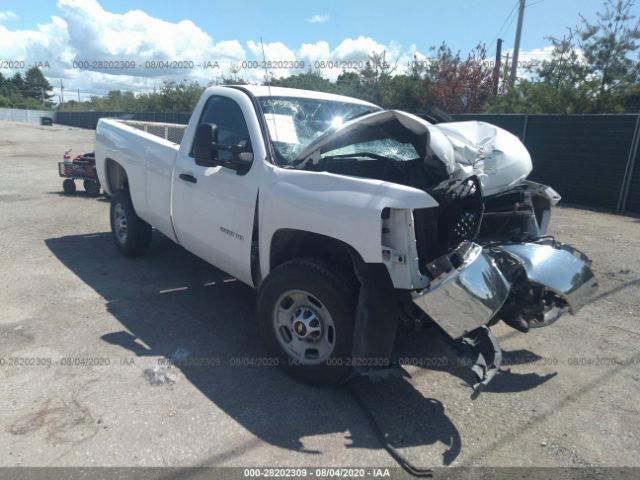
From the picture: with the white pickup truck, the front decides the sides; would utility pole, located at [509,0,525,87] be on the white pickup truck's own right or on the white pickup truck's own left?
on the white pickup truck's own left

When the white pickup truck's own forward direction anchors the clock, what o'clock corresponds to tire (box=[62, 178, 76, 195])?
The tire is roughly at 6 o'clock from the white pickup truck.

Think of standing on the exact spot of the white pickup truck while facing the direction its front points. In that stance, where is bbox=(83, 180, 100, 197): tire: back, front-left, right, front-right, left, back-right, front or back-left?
back

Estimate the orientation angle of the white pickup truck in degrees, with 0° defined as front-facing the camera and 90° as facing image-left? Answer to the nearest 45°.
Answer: approximately 315°
